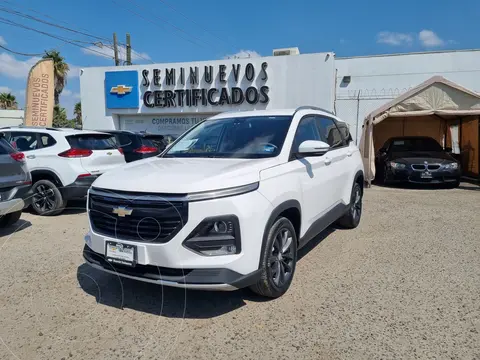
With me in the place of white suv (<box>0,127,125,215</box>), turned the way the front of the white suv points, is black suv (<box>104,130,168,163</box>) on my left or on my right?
on my right

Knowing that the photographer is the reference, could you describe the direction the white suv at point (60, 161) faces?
facing away from the viewer and to the left of the viewer

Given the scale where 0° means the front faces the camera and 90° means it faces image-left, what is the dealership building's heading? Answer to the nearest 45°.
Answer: approximately 0°

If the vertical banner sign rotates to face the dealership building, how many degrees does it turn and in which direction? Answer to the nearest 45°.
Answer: approximately 90° to its left

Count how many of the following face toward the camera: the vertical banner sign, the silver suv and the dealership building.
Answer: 2

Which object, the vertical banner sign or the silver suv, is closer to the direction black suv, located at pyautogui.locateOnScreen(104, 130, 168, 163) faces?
the vertical banner sign

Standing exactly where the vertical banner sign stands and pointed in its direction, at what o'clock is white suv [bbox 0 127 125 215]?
The white suv is roughly at 12 o'clock from the vertical banner sign.

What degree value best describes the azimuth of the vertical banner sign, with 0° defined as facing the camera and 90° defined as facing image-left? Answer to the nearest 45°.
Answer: approximately 0°

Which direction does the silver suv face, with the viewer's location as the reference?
facing away from the viewer and to the left of the viewer

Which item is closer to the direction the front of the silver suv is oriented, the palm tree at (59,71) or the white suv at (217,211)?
the palm tree

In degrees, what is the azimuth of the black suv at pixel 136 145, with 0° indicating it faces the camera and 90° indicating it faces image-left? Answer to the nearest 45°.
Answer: approximately 135°

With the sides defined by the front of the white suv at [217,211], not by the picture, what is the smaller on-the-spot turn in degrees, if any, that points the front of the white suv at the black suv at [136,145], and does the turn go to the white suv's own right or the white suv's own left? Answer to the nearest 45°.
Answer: approximately 135° to the white suv's own right
